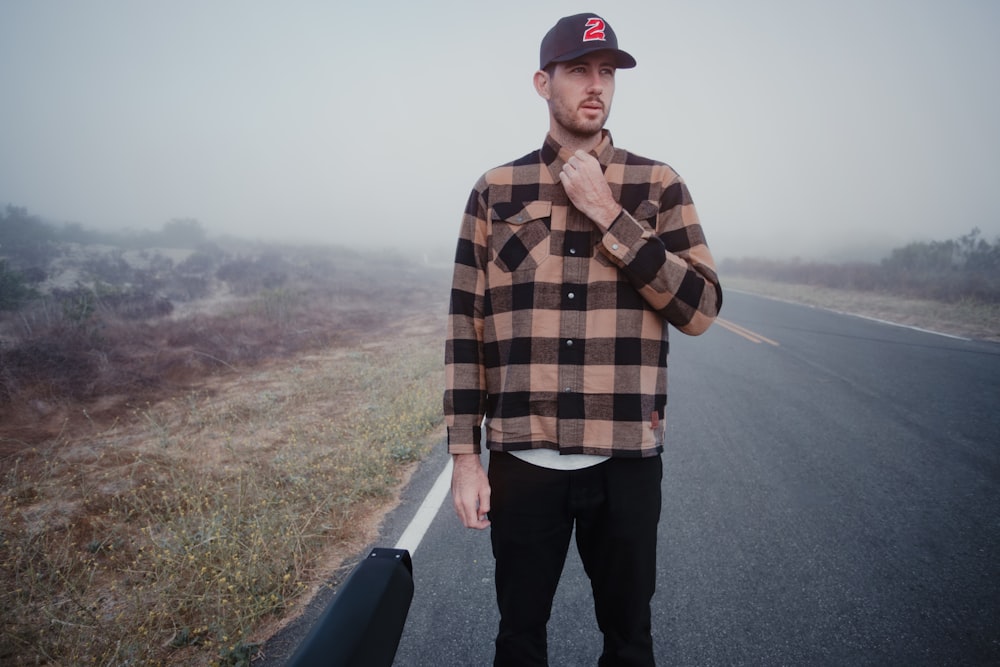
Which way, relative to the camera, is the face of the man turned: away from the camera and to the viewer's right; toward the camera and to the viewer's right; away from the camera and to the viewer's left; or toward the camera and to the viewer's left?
toward the camera and to the viewer's right

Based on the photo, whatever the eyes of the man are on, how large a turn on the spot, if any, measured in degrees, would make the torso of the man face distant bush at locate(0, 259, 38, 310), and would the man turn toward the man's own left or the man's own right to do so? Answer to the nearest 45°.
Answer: approximately 135° to the man's own right

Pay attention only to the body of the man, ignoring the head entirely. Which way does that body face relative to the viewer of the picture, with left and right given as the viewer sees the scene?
facing the viewer
